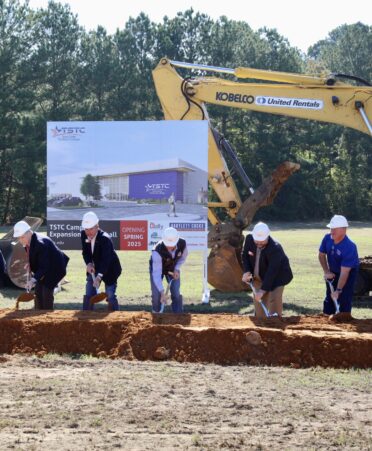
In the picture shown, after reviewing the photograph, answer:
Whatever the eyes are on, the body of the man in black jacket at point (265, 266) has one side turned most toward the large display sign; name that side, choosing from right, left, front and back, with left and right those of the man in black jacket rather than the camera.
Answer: right

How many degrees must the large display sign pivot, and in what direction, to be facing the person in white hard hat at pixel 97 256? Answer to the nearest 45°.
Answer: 0° — it already faces them

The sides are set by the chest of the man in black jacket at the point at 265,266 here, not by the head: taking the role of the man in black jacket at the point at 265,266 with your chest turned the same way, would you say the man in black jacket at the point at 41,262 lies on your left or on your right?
on your right

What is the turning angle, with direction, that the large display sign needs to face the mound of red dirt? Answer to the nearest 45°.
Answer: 0° — it already faces it

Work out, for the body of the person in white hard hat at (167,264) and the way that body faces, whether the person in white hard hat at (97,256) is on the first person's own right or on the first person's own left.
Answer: on the first person's own right

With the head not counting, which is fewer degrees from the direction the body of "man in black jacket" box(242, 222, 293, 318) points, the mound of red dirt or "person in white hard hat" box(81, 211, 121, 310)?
the mound of red dirt

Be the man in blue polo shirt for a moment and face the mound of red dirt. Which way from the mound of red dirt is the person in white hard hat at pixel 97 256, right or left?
right

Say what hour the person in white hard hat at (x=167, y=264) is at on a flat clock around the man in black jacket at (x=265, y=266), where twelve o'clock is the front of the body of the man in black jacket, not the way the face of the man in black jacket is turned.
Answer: The person in white hard hat is roughly at 2 o'clock from the man in black jacket.

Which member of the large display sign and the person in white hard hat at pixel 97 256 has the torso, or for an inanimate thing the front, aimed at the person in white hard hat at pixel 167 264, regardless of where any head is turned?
the large display sign

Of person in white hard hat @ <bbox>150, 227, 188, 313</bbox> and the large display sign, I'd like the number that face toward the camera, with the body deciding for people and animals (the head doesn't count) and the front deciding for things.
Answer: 2

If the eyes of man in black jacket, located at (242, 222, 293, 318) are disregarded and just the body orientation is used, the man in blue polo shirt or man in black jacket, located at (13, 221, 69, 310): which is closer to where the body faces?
the man in black jacket

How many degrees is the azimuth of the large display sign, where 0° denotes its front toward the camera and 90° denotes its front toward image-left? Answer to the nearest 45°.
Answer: approximately 0°
